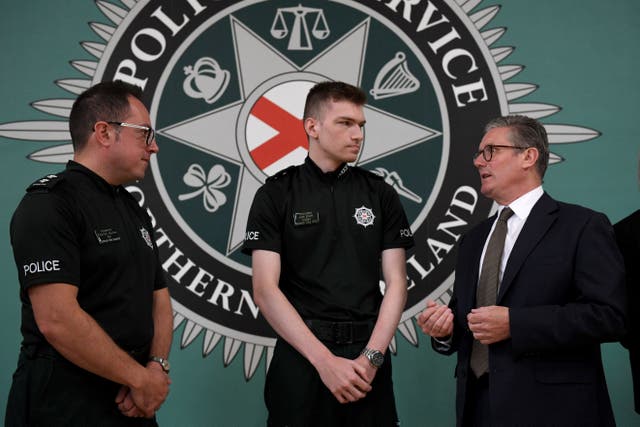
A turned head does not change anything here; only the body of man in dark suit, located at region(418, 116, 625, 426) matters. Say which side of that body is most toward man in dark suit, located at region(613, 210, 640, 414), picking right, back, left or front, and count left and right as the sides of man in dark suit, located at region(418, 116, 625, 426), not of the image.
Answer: back

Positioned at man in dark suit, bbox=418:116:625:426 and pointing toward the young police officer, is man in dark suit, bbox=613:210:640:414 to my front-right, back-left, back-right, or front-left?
back-right

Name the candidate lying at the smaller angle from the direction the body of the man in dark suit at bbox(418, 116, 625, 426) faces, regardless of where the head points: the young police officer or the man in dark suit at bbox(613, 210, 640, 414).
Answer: the young police officer

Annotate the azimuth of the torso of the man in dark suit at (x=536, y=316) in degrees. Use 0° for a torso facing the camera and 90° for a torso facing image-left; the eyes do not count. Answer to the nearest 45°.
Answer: approximately 45°

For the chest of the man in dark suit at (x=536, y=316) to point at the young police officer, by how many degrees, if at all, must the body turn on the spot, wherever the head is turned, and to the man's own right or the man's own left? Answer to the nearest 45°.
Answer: approximately 45° to the man's own right

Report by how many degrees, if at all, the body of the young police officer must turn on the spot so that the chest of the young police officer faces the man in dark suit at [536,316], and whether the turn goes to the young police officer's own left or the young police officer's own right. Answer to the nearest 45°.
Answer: approximately 45° to the young police officer's own left

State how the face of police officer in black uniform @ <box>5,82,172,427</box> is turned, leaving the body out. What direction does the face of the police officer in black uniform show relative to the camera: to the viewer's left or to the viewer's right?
to the viewer's right
